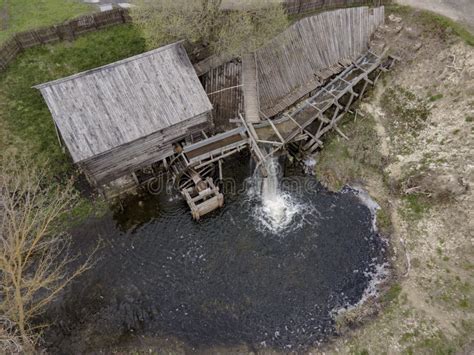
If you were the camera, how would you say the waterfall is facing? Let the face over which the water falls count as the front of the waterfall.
facing the viewer

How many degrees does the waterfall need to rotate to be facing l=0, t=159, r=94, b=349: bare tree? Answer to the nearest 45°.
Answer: approximately 90° to its right

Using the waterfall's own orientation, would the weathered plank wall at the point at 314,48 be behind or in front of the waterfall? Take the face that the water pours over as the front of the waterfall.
behind
